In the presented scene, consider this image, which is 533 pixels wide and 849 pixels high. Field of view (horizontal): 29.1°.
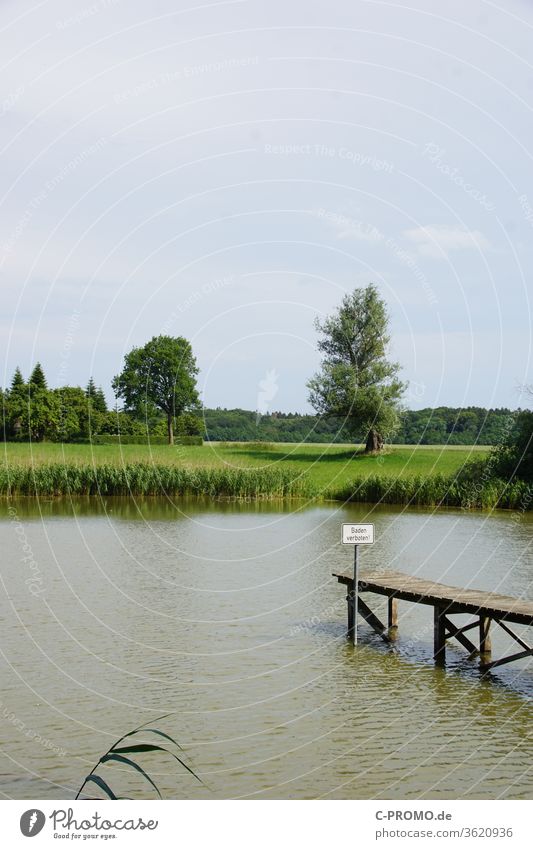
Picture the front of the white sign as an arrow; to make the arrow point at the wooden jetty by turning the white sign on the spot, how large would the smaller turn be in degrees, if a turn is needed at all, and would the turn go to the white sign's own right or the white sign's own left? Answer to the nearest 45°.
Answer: approximately 45° to the white sign's own left

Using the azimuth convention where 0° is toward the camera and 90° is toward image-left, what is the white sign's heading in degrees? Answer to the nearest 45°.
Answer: approximately 0°
